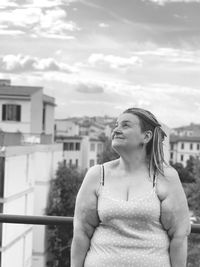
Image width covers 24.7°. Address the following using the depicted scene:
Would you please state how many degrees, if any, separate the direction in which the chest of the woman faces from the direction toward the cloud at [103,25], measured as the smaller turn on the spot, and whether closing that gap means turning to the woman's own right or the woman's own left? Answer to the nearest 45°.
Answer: approximately 180°

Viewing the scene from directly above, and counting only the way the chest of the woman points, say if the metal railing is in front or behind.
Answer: behind

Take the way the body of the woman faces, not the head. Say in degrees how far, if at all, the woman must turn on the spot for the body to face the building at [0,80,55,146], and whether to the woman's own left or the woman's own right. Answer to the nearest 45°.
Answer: approximately 180°

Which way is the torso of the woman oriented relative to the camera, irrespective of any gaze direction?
toward the camera

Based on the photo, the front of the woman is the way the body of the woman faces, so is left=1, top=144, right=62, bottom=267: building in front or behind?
behind

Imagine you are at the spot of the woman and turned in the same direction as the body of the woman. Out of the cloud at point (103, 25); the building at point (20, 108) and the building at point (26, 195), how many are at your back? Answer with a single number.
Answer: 3

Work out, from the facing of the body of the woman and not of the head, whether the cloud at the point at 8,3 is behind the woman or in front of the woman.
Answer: behind

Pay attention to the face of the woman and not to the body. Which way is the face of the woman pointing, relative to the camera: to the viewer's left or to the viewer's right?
to the viewer's left
